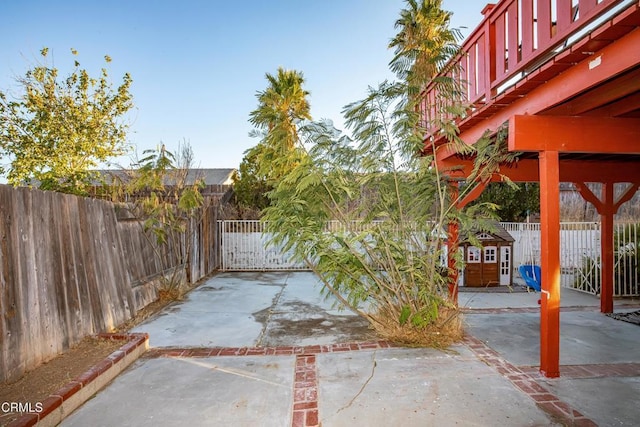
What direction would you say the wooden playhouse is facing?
toward the camera

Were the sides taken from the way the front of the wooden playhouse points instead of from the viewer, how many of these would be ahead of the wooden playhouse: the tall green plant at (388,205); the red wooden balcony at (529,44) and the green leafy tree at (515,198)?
2

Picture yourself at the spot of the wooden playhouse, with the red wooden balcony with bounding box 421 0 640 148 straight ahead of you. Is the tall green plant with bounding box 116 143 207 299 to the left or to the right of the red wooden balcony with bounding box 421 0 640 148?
right

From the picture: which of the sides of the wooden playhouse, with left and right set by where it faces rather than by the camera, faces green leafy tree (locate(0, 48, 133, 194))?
right

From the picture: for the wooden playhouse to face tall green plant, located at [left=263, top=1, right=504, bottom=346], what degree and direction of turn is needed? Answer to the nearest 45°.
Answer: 0° — it already faces it

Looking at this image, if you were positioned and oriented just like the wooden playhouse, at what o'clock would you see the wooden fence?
The wooden fence is roughly at 1 o'clock from the wooden playhouse.

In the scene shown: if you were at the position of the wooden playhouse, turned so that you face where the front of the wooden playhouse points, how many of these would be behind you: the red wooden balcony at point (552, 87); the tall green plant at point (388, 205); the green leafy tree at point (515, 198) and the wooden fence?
1

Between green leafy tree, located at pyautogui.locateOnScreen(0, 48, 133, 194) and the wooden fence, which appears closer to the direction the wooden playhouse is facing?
the wooden fence

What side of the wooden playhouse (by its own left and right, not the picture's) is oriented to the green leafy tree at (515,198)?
back

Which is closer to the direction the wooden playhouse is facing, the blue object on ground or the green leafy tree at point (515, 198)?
the blue object on ground

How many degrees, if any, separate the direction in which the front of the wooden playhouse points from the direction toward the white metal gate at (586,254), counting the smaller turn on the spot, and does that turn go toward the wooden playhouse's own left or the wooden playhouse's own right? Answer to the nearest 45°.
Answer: approximately 90° to the wooden playhouse's own left
